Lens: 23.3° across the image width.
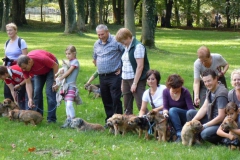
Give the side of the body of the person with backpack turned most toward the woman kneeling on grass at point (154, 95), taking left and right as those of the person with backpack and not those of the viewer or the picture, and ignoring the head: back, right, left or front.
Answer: left

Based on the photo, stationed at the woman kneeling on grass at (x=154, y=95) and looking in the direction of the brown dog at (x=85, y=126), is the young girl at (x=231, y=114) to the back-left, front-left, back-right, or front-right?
back-left

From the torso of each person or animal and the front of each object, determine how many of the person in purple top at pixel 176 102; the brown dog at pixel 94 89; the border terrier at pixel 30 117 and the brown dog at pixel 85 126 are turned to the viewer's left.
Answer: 3

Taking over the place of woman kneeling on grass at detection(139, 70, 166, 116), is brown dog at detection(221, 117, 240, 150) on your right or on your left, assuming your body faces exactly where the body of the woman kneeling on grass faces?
on your left

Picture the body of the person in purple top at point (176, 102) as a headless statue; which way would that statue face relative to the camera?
toward the camera

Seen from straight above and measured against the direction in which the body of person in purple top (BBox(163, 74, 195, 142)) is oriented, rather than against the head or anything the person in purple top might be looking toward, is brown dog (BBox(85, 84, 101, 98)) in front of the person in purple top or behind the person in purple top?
behind

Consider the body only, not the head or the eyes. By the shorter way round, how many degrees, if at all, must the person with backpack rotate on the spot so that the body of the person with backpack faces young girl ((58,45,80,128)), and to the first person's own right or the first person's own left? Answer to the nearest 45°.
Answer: approximately 90° to the first person's own left

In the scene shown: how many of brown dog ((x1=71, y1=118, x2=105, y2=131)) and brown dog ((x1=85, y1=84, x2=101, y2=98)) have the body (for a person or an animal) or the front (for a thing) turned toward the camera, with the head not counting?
0

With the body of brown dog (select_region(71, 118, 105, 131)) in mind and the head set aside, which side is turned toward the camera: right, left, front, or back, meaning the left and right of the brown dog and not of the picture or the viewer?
left

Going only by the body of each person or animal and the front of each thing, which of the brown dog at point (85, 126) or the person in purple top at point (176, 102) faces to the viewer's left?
the brown dog

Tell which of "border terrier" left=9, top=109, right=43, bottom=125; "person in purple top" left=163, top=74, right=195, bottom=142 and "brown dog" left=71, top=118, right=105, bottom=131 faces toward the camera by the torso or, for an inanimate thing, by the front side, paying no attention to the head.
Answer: the person in purple top

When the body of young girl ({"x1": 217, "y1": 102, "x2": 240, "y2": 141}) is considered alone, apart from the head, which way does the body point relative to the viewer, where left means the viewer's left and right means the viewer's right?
facing the viewer and to the left of the viewer

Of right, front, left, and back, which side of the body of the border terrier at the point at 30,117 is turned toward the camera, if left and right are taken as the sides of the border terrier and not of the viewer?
left

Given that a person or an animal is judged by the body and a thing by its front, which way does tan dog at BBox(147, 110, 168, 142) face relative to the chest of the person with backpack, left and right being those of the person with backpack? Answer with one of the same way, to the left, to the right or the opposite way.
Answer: the same way

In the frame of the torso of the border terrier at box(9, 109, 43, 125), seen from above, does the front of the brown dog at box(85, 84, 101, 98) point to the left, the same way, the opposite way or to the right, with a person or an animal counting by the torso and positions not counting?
the same way

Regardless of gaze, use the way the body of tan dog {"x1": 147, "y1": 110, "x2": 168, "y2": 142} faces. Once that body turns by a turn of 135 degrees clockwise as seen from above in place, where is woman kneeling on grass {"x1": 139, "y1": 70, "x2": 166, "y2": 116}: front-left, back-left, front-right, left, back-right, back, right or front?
front

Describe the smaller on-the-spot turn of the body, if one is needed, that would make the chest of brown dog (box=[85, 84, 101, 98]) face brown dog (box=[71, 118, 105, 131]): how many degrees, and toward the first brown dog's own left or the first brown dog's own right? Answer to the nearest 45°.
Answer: approximately 90° to the first brown dog's own left

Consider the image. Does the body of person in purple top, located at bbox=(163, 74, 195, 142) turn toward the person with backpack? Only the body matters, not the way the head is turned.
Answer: no

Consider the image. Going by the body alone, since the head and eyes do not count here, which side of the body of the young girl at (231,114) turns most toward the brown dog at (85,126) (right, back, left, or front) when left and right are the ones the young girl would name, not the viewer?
right

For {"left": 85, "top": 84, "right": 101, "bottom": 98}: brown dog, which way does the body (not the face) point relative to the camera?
to the viewer's left
